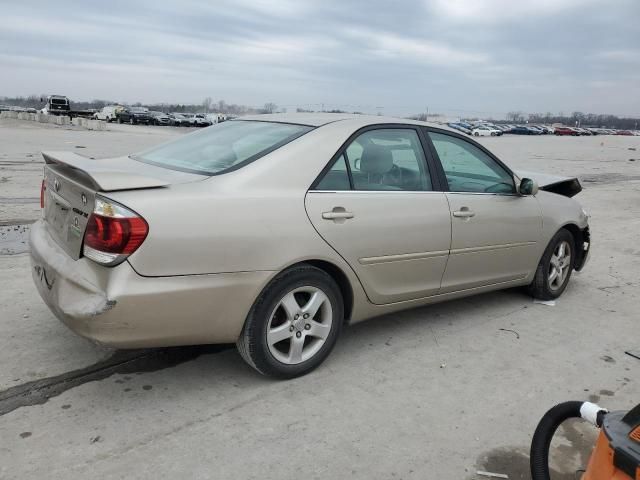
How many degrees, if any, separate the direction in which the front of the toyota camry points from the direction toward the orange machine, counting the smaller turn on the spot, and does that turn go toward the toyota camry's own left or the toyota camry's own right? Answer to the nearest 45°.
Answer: approximately 90° to the toyota camry's own right

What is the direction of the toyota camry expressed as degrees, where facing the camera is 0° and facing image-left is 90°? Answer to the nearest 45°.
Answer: approximately 225°

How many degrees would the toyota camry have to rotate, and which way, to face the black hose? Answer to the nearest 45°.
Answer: approximately 90° to its right
